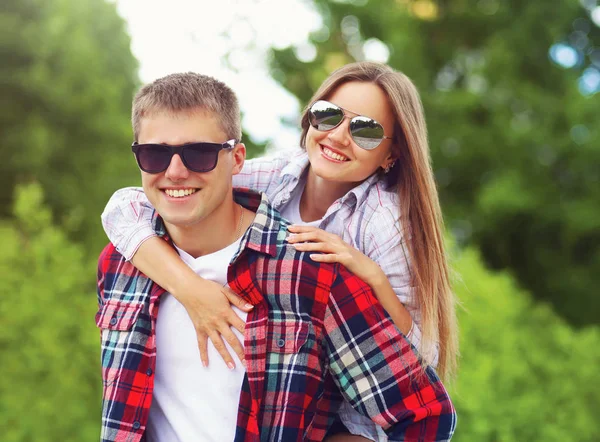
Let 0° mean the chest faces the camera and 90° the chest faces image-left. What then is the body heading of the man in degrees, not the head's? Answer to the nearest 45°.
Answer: approximately 45°

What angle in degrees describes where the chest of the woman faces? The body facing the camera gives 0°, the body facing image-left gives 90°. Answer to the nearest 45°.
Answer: approximately 45°
